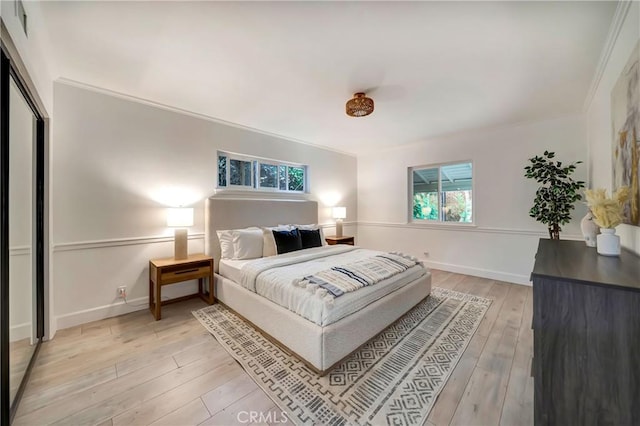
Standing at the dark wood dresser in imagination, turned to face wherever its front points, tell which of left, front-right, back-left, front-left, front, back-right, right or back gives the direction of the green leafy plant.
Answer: right

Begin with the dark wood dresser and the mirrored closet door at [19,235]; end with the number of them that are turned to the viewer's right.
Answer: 1

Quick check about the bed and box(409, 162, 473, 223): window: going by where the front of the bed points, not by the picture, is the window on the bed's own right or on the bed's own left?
on the bed's own left

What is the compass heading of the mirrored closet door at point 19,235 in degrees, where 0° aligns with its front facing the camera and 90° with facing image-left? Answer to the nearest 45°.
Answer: approximately 270°

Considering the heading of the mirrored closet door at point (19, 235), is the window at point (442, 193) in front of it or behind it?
in front

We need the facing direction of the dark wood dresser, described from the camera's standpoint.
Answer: facing to the left of the viewer

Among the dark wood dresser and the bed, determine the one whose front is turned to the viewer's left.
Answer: the dark wood dresser

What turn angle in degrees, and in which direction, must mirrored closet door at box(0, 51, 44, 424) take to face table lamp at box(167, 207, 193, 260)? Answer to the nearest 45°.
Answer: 0° — it already faces it

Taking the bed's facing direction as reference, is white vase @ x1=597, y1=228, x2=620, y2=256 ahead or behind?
ahead

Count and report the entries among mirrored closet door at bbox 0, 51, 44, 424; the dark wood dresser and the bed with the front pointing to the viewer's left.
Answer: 1

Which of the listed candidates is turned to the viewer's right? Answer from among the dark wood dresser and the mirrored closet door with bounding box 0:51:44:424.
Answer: the mirrored closet door
